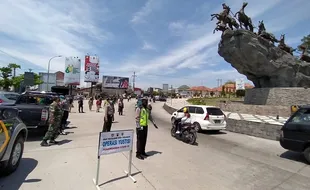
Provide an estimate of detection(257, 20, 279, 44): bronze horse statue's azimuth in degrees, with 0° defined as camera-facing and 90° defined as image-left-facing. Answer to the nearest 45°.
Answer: approximately 90°

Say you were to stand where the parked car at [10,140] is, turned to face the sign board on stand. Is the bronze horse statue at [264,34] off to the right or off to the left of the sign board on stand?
left

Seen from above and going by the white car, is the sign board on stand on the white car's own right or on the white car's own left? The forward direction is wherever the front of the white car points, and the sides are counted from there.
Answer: on the white car's own left

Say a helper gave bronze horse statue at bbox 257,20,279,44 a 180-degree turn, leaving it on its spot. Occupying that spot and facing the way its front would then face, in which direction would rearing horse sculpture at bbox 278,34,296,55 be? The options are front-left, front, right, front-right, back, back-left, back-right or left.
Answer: front-left
